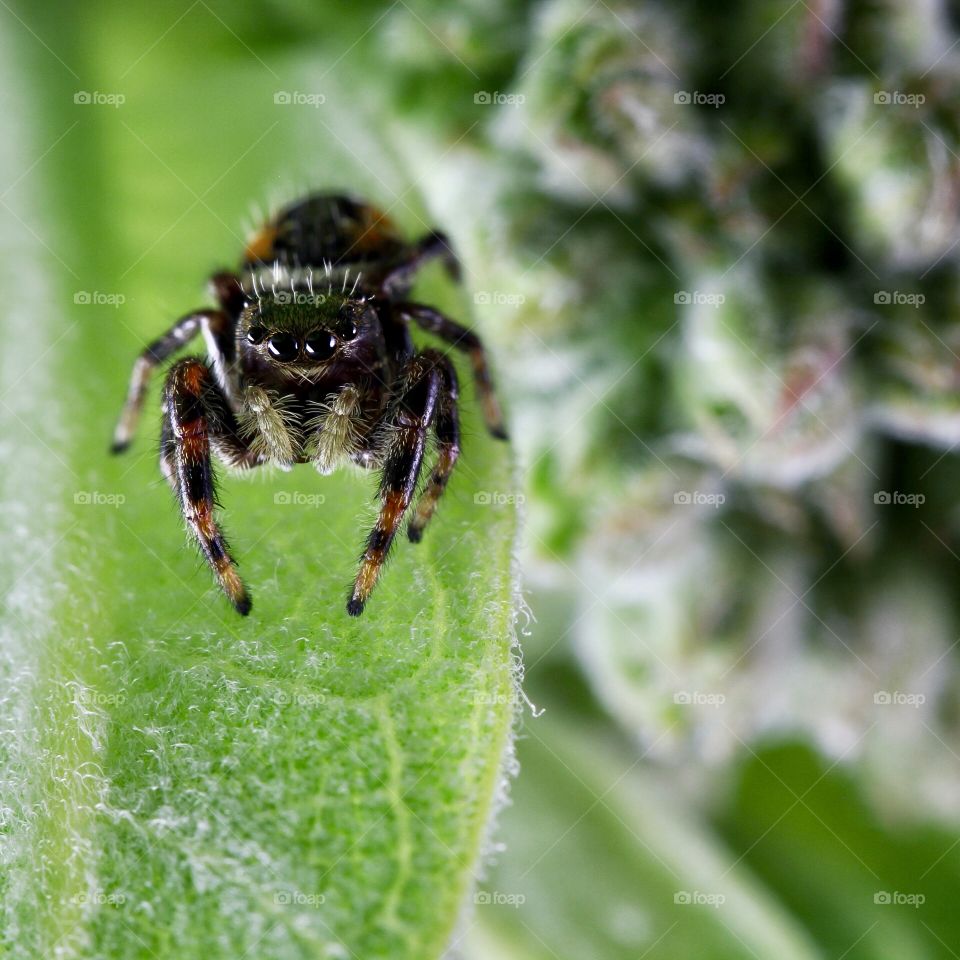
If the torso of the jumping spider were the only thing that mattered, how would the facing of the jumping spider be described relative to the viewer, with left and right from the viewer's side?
facing the viewer
